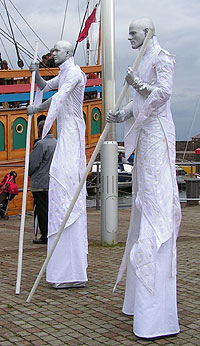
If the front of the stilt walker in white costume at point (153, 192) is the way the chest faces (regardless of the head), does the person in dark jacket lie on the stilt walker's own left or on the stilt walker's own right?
on the stilt walker's own right
